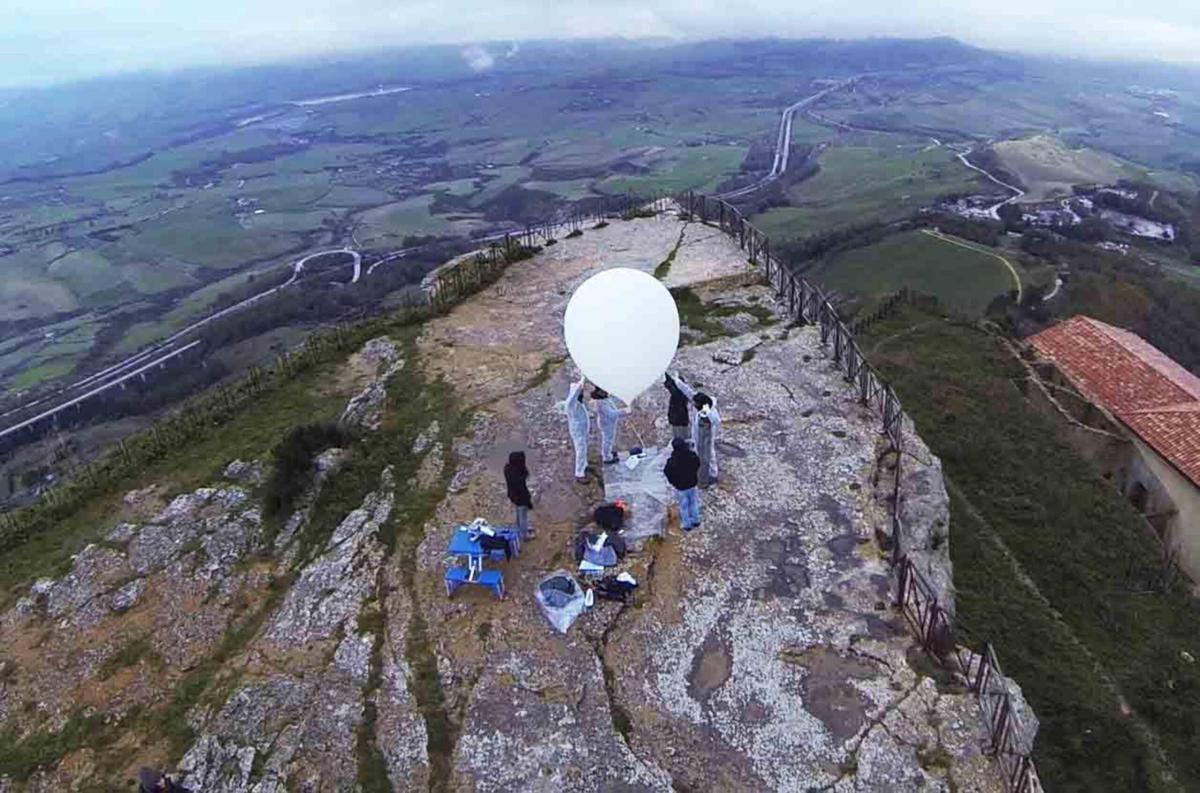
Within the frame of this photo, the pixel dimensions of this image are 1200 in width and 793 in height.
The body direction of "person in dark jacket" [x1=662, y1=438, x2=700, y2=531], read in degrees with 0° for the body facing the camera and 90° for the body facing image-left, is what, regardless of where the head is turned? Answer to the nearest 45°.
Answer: approximately 135°

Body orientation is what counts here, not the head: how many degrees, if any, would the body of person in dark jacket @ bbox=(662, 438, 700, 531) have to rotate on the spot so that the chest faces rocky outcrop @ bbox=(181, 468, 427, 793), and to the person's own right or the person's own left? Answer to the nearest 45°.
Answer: approximately 90° to the person's own left

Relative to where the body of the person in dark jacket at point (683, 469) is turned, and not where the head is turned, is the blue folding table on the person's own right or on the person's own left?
on the person's own left

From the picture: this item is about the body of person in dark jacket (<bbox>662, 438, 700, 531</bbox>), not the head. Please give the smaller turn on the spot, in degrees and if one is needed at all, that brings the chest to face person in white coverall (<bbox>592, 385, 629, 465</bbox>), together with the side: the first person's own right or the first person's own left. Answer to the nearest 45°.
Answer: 0° — they already face them

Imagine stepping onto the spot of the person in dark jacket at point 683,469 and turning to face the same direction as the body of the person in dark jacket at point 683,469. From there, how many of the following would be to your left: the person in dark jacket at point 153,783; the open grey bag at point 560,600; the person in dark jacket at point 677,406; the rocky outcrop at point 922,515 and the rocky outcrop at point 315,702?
3

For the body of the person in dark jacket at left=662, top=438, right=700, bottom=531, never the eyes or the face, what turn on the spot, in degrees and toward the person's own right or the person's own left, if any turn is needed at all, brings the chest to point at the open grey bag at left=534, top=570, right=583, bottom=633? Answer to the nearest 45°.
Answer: approximately 90° to the person's own left

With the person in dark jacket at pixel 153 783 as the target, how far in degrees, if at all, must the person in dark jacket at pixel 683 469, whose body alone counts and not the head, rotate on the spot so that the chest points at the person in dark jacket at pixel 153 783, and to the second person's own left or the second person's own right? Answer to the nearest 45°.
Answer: approximately 90° to the second person's own left
